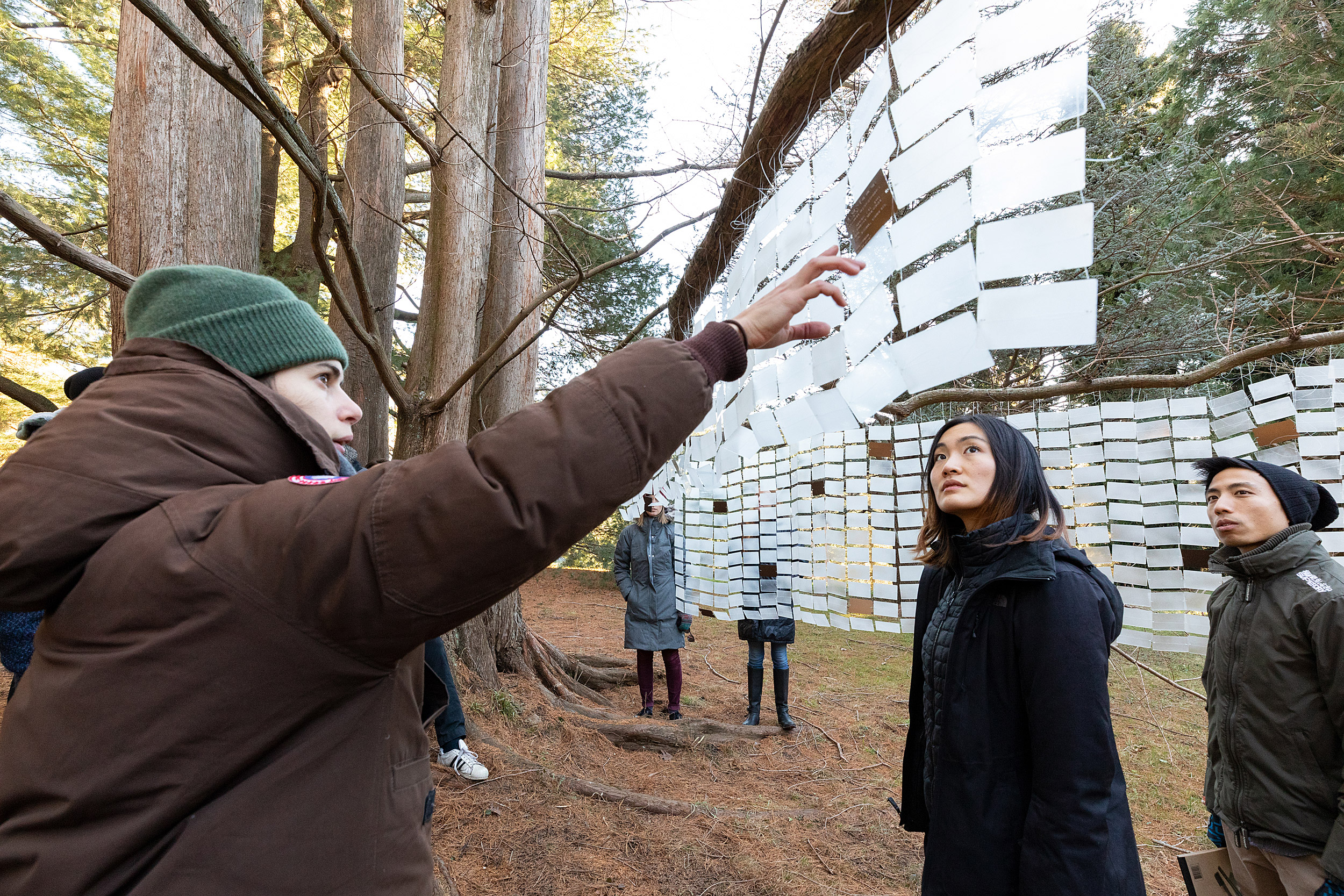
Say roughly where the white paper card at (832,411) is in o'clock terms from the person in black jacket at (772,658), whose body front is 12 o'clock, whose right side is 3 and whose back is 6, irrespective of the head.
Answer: The white paper card is roughly at 12 o'clock from the person in black jacket.

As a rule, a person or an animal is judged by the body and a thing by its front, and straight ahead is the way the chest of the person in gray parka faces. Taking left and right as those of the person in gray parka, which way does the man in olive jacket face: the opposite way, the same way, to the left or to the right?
to the right

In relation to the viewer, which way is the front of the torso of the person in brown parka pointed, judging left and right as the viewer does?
facing to the right of the viewer

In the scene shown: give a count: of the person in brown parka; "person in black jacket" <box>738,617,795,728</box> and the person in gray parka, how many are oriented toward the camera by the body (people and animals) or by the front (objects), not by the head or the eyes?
2
